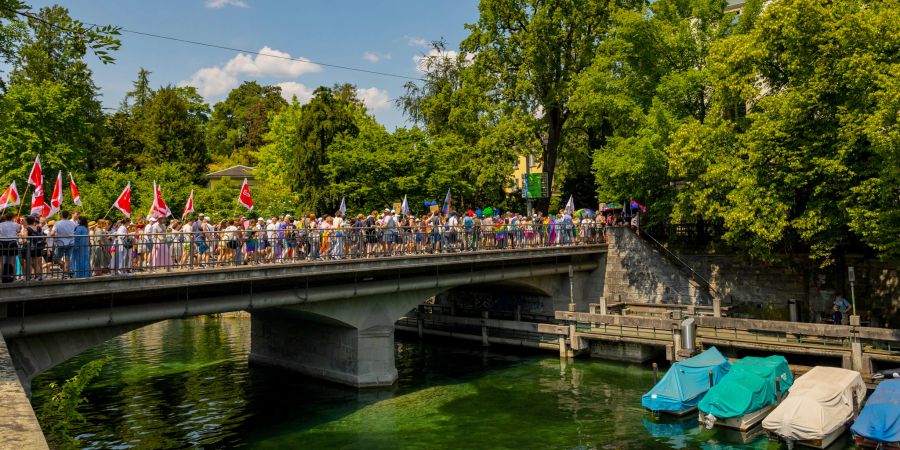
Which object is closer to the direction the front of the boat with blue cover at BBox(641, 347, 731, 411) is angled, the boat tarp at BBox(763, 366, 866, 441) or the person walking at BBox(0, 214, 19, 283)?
the boat tarp

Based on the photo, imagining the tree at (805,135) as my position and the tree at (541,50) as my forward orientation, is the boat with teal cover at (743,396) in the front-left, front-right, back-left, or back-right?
back-left

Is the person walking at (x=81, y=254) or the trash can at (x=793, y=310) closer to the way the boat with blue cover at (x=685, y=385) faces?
the trash can

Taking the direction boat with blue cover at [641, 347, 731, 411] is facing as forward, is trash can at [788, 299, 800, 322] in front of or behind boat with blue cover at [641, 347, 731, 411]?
in front

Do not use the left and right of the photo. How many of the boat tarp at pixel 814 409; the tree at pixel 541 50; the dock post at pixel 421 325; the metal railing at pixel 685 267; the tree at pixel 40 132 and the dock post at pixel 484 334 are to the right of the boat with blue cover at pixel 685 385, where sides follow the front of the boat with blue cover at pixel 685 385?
1

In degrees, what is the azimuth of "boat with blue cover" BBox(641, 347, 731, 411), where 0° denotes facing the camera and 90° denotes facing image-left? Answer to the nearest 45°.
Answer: approximately 225°

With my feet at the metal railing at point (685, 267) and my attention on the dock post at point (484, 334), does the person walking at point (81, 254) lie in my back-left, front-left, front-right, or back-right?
front-left

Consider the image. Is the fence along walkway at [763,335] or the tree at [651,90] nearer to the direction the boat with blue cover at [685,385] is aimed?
the fence along walkway

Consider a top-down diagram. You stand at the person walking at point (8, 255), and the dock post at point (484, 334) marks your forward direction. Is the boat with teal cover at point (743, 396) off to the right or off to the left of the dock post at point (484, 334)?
right

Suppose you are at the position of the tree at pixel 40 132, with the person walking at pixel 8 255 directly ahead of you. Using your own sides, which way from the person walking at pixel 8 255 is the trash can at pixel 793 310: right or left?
left

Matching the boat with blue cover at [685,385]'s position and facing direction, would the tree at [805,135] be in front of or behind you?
in front

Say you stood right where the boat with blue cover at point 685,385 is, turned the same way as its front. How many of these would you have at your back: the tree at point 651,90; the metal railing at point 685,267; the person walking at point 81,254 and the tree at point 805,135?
1
